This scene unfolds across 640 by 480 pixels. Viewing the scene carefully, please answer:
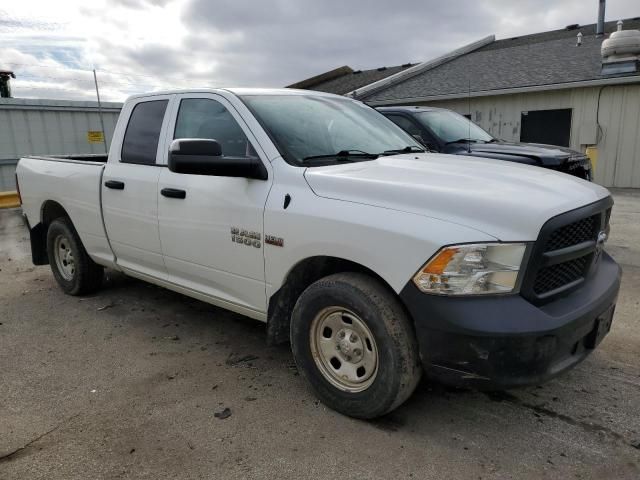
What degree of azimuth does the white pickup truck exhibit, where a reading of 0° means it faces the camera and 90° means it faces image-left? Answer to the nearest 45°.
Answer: approximately 315°

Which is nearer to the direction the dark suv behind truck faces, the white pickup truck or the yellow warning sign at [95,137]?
the white pickup truck

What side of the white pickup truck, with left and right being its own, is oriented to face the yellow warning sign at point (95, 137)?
back

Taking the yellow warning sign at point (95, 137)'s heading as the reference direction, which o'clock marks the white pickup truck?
The white pickup truck is roughly at 12 o'clock from the yellow warning sign.

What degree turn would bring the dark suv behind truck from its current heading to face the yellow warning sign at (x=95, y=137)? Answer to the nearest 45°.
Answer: approximately 135° to its right

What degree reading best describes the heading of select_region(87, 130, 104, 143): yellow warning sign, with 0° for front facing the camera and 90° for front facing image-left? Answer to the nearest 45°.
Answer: approximately 0°

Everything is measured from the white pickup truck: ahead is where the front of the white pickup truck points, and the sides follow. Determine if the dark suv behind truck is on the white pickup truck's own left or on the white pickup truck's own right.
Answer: on the white pickup truck's own left

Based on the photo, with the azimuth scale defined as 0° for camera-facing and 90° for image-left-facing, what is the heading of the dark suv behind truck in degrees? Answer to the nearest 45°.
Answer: approximately 315°
